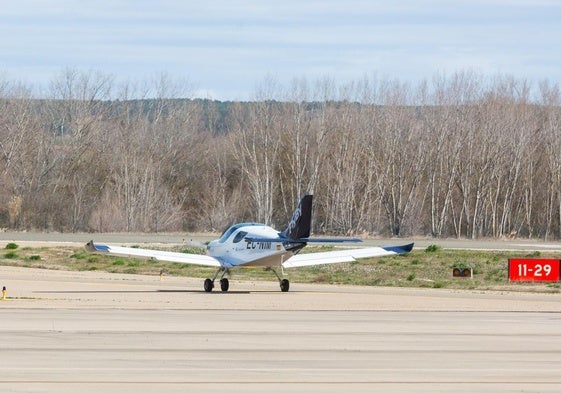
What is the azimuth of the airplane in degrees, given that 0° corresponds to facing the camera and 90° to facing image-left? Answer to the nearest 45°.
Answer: approximately 135°

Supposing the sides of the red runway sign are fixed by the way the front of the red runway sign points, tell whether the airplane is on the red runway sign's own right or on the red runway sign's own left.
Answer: on the red runway sign's own right

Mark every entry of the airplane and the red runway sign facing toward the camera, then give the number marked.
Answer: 1

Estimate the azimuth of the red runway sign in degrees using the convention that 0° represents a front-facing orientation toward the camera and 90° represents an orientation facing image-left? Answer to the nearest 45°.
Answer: approximately 0°

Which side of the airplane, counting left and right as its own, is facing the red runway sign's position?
right
